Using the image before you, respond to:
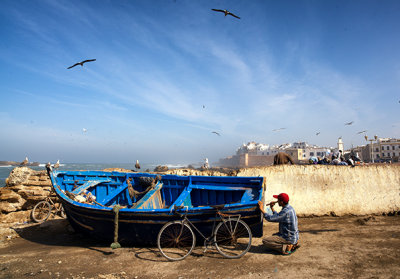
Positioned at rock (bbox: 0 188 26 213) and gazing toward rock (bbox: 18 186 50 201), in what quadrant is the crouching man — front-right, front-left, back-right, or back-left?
front-right

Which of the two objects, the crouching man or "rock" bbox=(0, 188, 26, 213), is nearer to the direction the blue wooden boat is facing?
the rock

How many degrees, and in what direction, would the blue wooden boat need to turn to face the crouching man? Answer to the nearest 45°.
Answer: approximately 135° to its left

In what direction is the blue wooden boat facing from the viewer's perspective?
to the viewer's left

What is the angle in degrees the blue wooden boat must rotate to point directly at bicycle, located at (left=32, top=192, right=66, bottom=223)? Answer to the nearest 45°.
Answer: approximately 45° to its right

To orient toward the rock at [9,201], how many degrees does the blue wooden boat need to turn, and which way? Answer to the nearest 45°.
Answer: approximately 45° to its right

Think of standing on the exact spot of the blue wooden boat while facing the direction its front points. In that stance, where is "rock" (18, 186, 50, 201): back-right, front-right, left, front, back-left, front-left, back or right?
front-right
